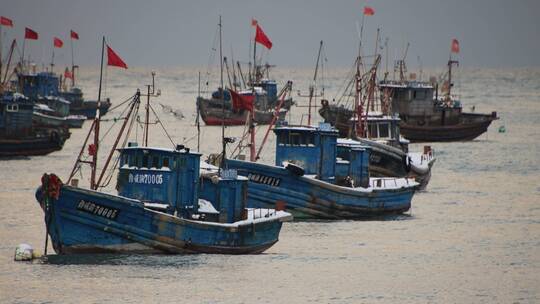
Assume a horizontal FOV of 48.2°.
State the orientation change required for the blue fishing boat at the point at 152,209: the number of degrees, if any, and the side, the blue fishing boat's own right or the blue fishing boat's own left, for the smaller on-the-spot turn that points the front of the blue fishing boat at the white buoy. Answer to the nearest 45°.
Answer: approximately 45° to the blue fishing boat's own right

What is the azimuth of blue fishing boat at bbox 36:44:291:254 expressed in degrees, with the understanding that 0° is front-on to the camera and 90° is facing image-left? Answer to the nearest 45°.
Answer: approximately 45°
